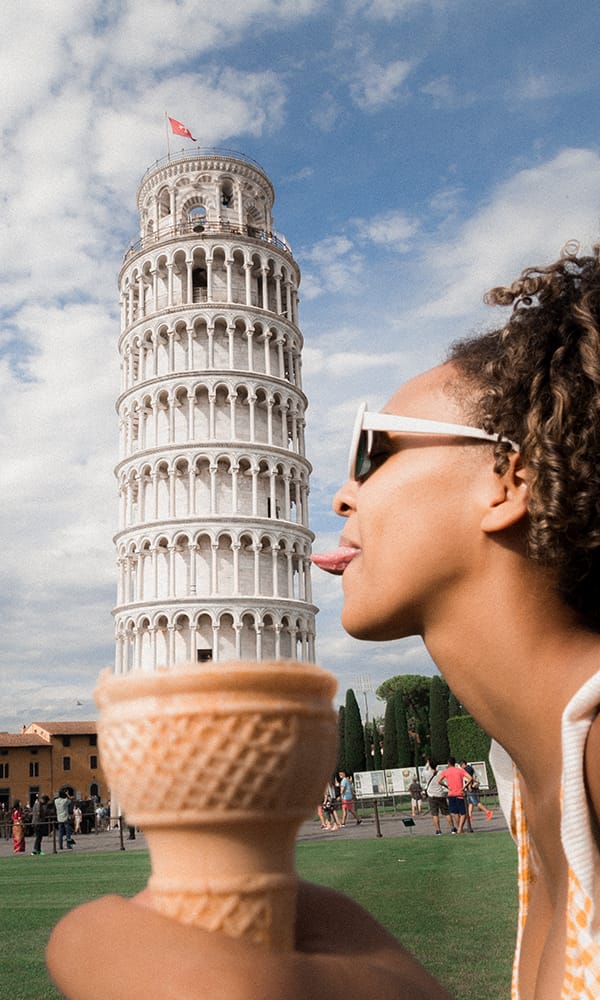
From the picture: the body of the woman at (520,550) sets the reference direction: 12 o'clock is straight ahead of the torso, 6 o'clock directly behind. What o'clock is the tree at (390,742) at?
The tree is roughly at 3 o'clock from the woman.

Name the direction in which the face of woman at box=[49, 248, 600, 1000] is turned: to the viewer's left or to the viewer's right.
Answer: to the viewer's left

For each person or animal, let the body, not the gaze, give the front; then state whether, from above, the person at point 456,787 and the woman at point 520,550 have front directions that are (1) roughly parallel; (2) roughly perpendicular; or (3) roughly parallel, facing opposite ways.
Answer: roughly perpendicular

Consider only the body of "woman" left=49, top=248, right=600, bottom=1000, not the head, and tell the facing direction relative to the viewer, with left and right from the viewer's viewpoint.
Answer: facing to the left of the viewer

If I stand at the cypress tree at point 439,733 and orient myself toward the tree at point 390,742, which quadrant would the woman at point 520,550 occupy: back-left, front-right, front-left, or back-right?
back-left

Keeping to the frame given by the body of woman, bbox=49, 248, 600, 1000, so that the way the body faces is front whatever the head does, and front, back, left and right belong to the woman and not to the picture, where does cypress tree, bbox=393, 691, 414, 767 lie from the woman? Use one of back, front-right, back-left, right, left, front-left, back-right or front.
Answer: right
